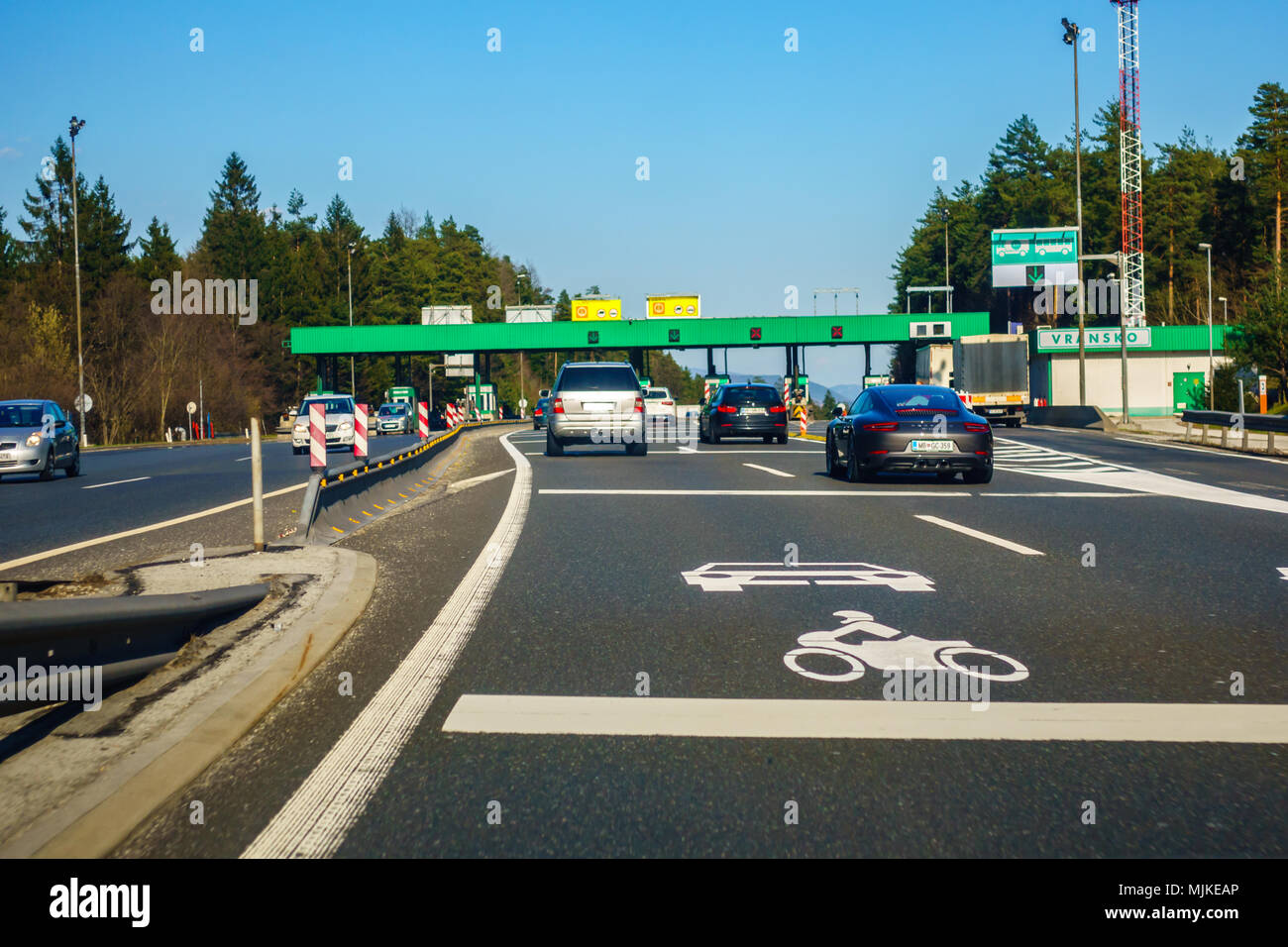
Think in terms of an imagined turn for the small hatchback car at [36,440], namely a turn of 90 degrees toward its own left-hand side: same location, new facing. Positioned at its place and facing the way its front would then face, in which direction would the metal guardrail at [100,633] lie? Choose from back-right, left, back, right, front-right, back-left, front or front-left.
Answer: front-right

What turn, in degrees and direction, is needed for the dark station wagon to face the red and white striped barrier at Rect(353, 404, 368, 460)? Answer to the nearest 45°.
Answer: approximately 180°

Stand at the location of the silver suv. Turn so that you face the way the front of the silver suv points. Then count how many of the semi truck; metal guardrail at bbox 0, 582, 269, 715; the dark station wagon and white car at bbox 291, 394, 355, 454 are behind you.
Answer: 1

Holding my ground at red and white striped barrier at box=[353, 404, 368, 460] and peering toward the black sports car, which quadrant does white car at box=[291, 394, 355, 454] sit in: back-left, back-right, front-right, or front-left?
back-left

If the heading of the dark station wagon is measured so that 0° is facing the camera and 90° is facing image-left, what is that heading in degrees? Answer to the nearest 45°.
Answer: approximately 180°

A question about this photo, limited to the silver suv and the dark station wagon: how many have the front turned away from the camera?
2

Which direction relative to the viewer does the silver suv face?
away from the camera

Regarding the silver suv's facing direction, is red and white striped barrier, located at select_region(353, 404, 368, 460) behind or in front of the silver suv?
behind

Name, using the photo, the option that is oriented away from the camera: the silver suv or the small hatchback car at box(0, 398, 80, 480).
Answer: the silver suv

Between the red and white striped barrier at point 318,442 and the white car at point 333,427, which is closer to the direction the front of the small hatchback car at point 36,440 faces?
the red and white striped barrier

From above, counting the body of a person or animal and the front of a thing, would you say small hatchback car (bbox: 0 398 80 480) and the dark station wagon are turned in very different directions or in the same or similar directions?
very different directions
